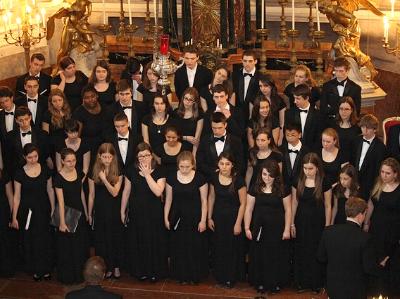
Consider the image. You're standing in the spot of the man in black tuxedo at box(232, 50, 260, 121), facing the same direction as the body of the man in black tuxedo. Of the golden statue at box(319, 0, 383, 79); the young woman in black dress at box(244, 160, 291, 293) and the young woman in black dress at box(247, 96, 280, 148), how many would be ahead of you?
2

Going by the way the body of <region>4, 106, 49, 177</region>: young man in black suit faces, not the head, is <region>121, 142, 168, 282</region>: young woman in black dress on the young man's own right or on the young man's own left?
on the young man's own left
